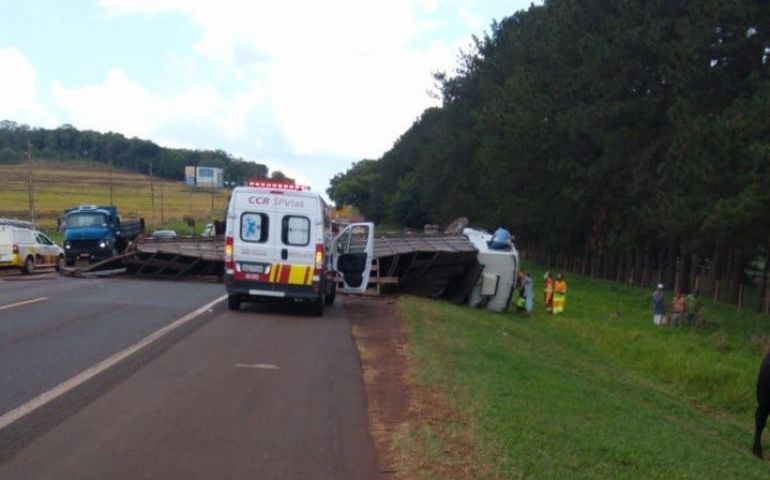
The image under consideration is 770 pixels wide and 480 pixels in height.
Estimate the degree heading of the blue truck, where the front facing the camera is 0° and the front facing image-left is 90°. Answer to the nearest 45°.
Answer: approximately 45°

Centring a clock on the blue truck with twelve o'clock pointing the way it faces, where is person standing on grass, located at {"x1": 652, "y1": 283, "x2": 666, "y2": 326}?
The person standing on grass is roughly at 9 o'clock from the blue truck.

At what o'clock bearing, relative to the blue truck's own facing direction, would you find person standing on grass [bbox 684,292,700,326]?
The person standing on grass is roughly at 9 o'clock from the blue truck.

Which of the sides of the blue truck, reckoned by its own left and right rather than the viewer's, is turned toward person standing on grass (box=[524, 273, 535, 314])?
left

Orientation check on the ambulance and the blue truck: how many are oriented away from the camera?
1

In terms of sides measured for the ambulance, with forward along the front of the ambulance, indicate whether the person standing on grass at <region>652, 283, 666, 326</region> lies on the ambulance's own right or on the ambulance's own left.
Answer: on the ambulance's own right

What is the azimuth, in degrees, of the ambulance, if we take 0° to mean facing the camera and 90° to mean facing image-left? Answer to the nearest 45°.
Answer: approximately 180°
